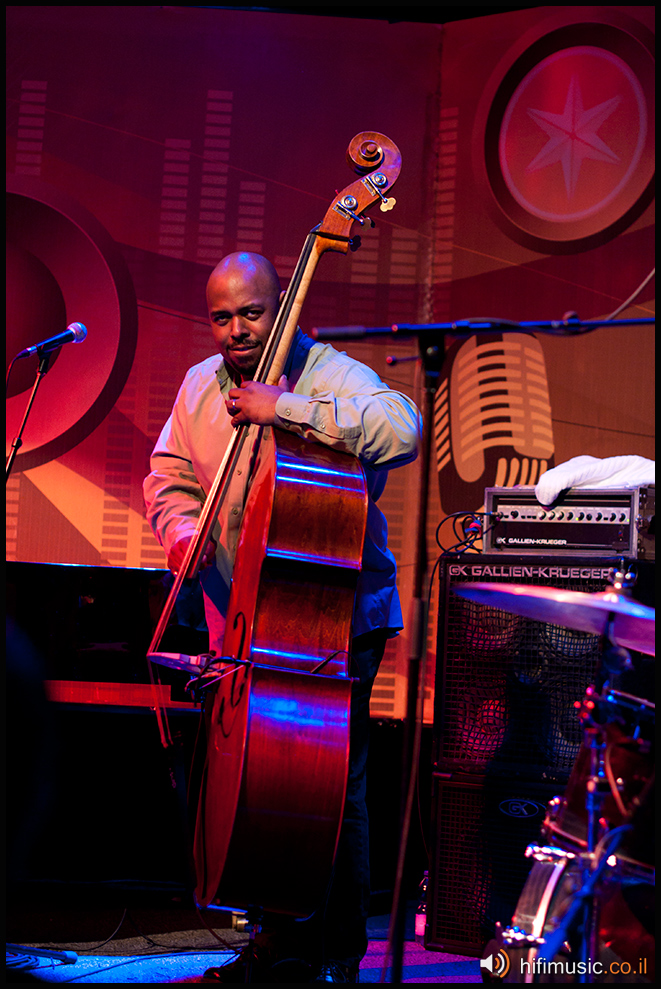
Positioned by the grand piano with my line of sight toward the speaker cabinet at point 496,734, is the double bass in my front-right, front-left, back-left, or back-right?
front-right

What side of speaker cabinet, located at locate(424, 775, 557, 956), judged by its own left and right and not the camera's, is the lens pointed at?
front

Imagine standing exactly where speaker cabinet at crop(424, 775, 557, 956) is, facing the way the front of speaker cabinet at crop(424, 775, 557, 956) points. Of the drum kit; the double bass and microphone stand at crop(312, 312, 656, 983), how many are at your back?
0

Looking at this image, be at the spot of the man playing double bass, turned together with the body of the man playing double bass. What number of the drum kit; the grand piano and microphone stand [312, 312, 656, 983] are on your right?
1

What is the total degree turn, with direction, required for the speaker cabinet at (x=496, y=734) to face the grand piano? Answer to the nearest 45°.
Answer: approximately 90° to its right

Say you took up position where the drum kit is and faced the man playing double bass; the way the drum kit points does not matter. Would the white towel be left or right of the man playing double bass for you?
right

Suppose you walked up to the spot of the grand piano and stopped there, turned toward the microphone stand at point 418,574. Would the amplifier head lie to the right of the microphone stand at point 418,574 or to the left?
left

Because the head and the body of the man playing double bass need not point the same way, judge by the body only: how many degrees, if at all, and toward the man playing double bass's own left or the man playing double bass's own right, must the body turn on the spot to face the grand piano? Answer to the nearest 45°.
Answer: approximately 90° to the man playing double bass's own right

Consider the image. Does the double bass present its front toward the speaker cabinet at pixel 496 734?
no
